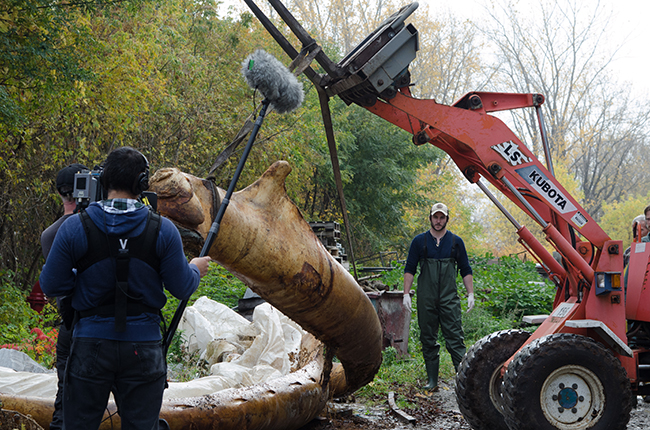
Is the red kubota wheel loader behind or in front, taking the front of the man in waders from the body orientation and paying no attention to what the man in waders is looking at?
in front

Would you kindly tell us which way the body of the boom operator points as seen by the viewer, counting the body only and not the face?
away from the camera

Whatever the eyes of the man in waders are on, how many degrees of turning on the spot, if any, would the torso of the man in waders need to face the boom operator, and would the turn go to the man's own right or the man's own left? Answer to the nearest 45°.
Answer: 0° — they already face them

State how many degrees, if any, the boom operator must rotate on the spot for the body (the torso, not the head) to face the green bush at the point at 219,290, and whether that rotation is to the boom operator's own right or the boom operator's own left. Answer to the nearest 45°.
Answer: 0° — they already face it

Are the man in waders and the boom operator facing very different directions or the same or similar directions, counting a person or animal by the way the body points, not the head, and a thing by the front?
very different directions

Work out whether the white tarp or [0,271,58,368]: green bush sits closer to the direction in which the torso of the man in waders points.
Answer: the white tarp

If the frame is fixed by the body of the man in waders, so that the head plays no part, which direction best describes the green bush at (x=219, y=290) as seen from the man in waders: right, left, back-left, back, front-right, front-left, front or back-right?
back-right

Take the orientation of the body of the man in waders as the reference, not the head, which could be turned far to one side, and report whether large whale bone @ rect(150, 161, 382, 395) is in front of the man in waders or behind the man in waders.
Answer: in front

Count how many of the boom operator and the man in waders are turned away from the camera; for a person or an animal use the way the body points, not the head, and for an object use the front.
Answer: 1

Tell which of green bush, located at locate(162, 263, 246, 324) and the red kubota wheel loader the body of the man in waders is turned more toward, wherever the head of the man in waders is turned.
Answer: the red kubota wheel loader

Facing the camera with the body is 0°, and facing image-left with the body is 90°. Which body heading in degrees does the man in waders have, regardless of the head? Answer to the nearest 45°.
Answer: approximately 0°
